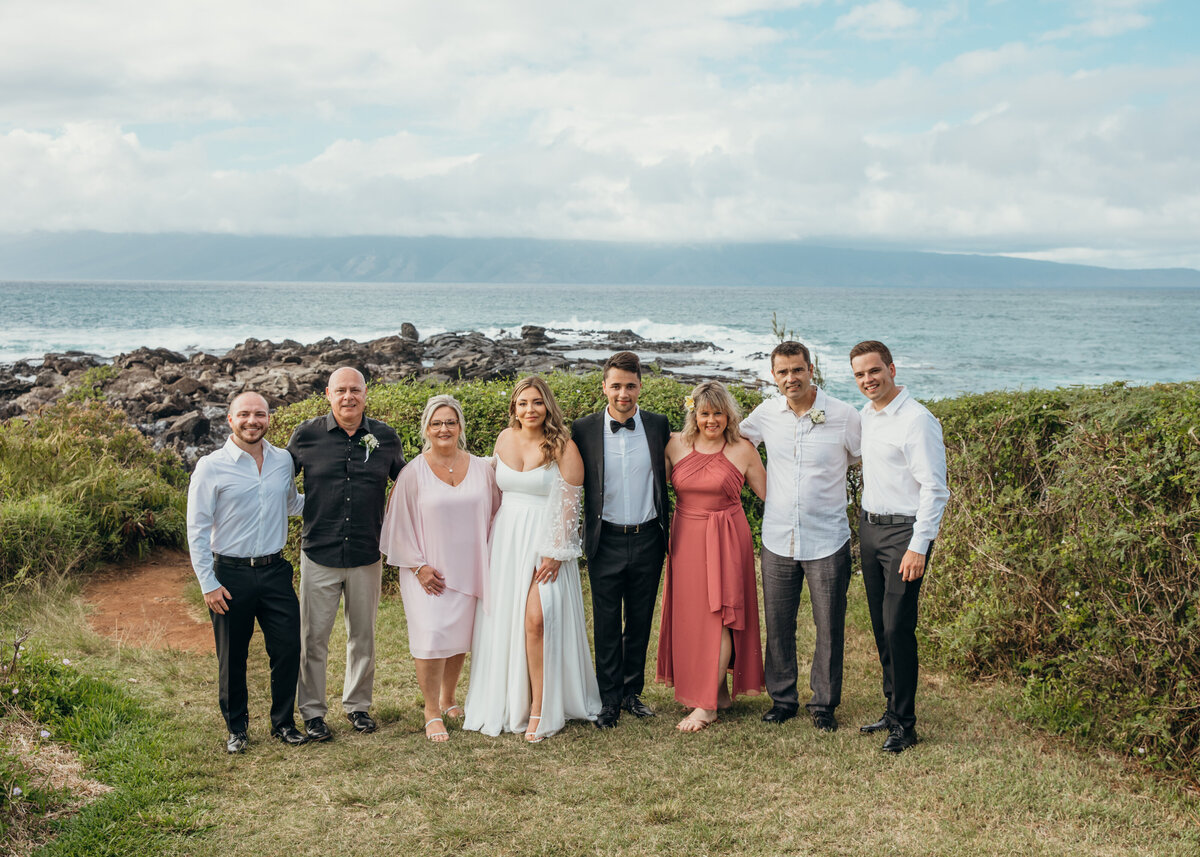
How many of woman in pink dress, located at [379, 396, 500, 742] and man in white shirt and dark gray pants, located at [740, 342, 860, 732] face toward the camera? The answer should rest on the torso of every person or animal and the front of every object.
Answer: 2

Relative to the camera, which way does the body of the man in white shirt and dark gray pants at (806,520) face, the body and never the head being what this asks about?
toward the camera

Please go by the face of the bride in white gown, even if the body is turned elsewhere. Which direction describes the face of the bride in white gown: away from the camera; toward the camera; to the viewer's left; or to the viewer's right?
toward the camera

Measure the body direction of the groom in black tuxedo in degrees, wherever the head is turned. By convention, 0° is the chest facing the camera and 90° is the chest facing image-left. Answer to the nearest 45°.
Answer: approximately 0°

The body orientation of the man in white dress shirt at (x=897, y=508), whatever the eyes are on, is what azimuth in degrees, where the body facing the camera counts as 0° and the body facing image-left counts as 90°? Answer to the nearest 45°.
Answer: approximately 45°

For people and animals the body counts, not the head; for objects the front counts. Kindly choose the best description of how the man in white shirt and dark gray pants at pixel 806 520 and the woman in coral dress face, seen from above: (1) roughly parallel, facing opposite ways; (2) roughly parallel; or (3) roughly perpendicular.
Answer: roughly parallel

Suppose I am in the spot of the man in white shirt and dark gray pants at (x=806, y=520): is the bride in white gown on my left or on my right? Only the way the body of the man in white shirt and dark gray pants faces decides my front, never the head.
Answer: on my right

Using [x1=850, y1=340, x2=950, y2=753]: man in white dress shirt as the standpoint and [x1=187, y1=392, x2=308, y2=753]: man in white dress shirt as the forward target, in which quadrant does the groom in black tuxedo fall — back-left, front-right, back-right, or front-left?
front-right

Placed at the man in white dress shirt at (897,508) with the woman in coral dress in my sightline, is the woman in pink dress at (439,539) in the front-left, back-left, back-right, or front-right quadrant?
front-left

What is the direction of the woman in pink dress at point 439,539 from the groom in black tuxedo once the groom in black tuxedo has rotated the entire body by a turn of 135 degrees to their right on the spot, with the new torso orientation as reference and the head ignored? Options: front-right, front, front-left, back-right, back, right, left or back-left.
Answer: front-left

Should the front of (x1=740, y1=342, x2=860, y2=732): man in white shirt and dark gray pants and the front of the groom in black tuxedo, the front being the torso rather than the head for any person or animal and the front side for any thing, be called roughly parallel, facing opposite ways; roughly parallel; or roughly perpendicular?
roughly parallel
